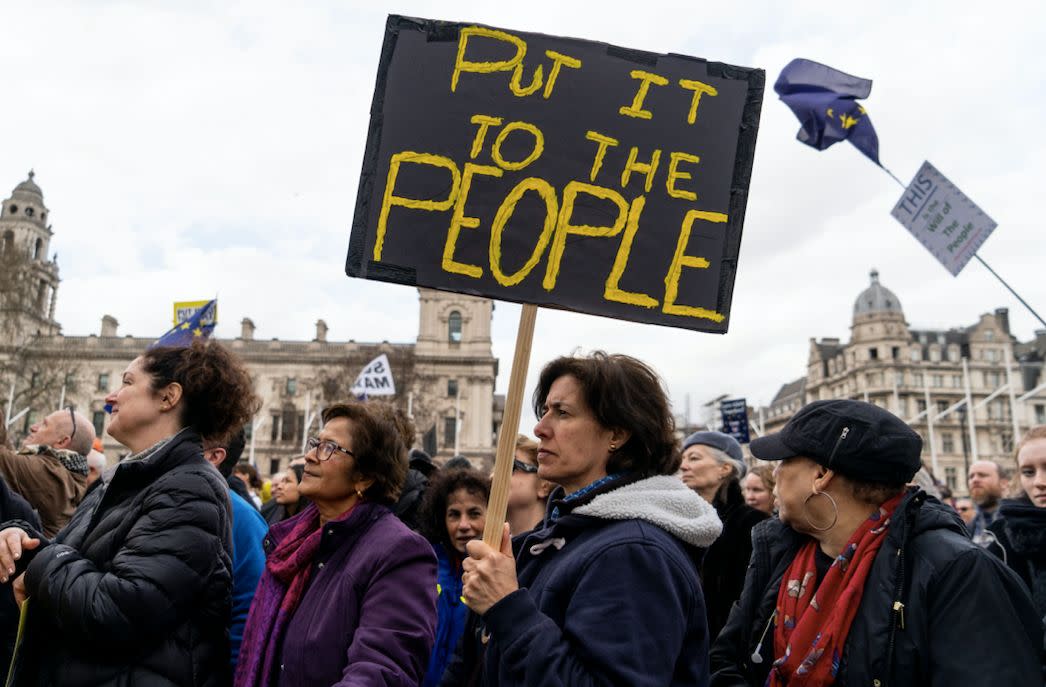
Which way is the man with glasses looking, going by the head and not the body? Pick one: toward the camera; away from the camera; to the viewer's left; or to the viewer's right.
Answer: to the viewer's left

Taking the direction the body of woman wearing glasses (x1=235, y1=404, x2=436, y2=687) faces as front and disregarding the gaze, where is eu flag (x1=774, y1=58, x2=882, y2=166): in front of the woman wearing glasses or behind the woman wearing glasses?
behind

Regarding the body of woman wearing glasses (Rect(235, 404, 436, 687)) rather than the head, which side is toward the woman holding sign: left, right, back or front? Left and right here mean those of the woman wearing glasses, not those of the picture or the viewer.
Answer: left

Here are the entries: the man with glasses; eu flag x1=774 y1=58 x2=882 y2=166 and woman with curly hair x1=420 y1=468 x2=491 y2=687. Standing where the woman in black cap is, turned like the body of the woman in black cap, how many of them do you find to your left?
0

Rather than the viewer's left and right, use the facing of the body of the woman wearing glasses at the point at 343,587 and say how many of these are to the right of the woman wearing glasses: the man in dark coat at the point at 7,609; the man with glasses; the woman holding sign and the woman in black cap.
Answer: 2

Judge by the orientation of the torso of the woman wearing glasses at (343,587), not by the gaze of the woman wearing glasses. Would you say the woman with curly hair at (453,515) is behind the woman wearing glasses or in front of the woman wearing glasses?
behind

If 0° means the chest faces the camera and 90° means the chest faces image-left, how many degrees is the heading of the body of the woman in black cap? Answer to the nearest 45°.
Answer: approximately 45°

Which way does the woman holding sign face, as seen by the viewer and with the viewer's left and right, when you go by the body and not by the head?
facing to the left of the viewer

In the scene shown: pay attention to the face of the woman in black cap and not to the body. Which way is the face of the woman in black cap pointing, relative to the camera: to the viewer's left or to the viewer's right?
to the viewer's left

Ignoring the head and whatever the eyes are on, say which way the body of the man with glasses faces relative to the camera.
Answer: to the viewer's left

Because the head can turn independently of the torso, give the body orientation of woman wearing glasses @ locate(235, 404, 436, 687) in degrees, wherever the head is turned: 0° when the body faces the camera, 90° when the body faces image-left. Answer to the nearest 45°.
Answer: approximately 45°

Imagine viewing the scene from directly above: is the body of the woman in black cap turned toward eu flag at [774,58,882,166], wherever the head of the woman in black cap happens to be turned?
no

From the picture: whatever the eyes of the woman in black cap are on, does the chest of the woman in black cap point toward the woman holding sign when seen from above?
yes
